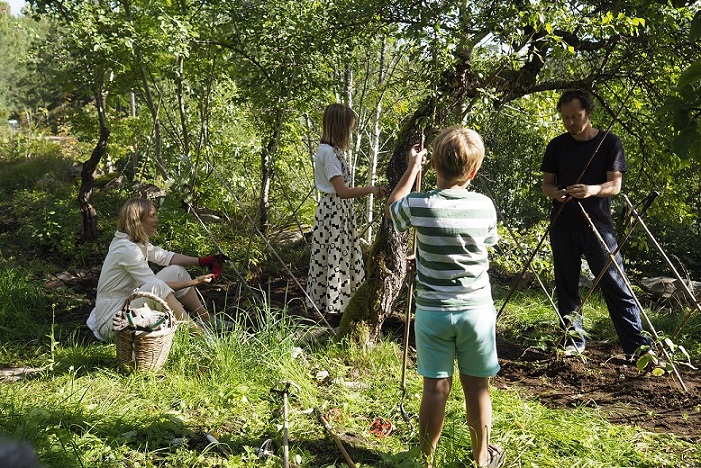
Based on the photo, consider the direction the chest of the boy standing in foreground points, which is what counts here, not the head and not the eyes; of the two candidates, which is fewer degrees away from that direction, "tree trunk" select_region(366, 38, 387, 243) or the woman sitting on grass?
the tree trunk

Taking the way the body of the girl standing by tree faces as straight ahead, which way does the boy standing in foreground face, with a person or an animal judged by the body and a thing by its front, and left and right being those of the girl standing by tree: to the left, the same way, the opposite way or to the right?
to the left

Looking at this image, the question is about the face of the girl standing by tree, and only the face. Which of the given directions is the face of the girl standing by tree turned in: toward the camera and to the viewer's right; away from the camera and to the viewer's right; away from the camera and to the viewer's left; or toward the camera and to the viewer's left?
away from the camera and to the viewer's right

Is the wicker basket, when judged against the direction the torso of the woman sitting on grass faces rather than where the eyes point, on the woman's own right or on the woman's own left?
on the woman's own right

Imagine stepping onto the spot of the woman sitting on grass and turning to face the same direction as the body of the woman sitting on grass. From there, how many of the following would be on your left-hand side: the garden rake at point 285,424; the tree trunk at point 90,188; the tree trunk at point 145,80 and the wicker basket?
2

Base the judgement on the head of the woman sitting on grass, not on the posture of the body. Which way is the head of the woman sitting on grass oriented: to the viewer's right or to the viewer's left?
to the viewer's right

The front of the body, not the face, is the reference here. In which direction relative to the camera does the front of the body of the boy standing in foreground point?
away from the camera

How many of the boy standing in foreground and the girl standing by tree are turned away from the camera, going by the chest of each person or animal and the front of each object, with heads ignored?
1

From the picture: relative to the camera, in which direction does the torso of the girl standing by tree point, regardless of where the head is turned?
to the viewer's right

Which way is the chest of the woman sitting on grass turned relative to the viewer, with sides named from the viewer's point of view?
facing to the right of the viewer
